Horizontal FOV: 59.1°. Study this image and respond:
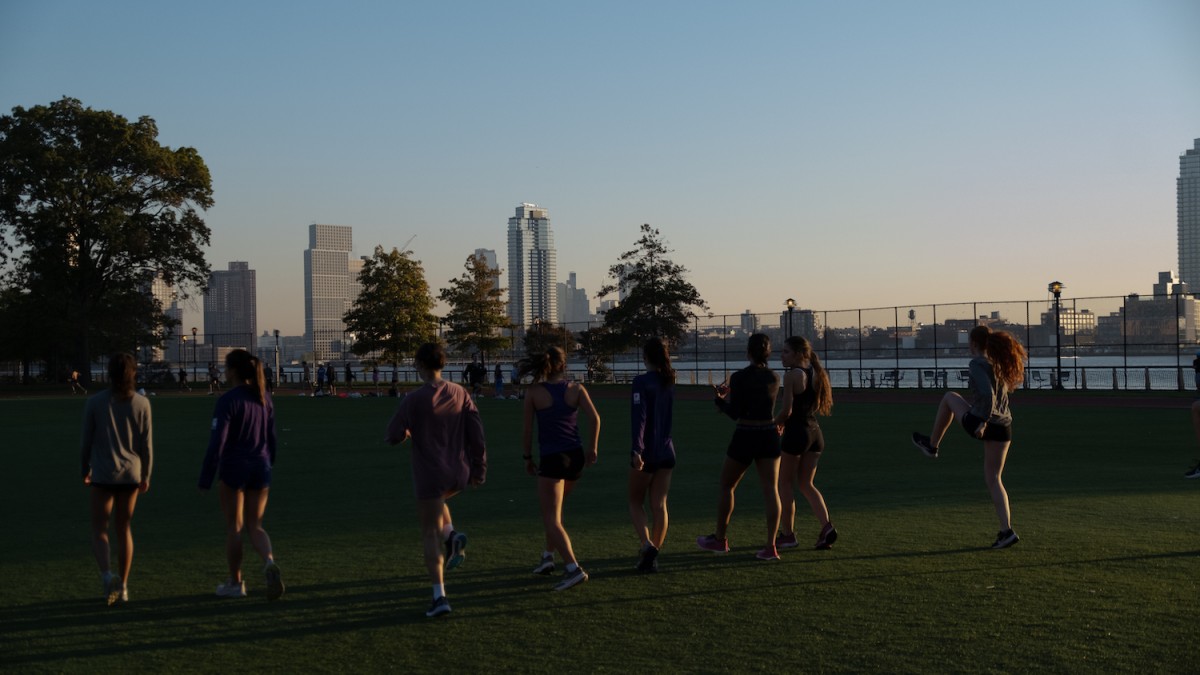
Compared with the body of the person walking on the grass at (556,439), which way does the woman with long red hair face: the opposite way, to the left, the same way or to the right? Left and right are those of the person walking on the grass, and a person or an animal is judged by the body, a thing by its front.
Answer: to the left

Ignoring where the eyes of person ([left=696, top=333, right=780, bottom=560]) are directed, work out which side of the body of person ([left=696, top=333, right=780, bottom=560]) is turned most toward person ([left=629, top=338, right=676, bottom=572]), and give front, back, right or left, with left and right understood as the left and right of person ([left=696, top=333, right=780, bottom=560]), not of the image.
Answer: left

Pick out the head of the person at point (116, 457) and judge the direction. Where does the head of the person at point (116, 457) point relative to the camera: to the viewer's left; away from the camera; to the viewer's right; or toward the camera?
away from the camera

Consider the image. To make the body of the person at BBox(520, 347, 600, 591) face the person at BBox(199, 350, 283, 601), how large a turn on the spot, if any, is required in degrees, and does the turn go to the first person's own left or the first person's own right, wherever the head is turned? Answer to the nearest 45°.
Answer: approximately 90° to the first person's own left

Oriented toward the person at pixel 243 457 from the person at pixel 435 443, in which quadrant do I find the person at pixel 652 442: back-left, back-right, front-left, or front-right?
back-right

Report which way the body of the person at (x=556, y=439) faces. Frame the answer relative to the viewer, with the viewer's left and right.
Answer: facing away from the viewer

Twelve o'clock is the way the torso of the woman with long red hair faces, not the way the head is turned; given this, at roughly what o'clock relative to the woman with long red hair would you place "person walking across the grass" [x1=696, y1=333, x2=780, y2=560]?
The person walking across the grass is roughly at 11 o'clock from the woman with long red hair.

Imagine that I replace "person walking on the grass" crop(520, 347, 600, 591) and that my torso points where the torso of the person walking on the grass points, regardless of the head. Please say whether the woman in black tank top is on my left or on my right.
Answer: on my right

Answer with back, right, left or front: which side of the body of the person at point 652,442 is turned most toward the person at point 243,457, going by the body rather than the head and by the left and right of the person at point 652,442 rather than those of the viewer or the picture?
left

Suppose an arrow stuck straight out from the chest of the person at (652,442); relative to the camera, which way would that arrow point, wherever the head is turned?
away from the camera

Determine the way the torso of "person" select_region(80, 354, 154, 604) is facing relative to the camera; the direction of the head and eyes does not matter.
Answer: away from the camera

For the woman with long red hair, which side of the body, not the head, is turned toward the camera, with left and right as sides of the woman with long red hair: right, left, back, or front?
left

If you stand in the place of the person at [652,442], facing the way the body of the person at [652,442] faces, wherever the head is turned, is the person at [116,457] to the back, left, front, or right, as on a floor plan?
left
